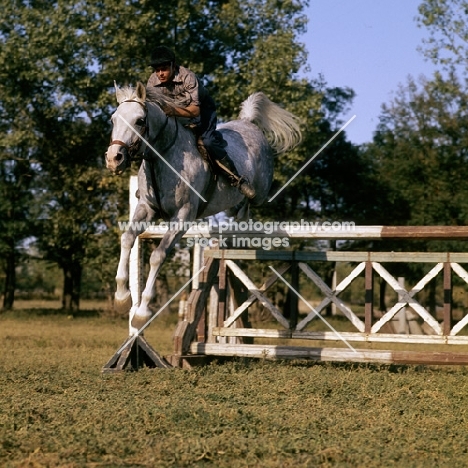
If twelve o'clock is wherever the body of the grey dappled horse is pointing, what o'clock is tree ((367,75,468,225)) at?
The tree is roughly at 5 o'clock from the grey dappled horse.

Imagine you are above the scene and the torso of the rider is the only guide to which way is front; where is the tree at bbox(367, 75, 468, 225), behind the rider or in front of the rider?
behind

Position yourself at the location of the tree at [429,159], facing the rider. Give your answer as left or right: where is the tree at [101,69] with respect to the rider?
right

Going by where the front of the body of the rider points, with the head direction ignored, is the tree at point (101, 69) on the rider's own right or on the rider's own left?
on the rider's own right

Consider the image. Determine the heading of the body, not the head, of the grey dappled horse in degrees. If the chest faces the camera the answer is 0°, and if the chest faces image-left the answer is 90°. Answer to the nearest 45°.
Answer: approximately 45°

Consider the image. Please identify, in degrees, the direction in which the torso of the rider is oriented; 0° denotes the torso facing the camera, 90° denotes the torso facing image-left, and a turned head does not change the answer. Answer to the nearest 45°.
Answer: approximately 45°

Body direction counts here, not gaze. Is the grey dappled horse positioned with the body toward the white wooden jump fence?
no

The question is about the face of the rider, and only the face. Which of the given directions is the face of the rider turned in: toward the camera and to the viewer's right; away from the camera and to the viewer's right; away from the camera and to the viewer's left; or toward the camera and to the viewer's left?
toward the camera and to the viewer's left

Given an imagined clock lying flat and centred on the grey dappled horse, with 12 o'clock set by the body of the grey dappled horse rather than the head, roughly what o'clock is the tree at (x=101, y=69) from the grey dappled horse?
The tree is roughly at 4 o'clock from the grey dappled horse.
